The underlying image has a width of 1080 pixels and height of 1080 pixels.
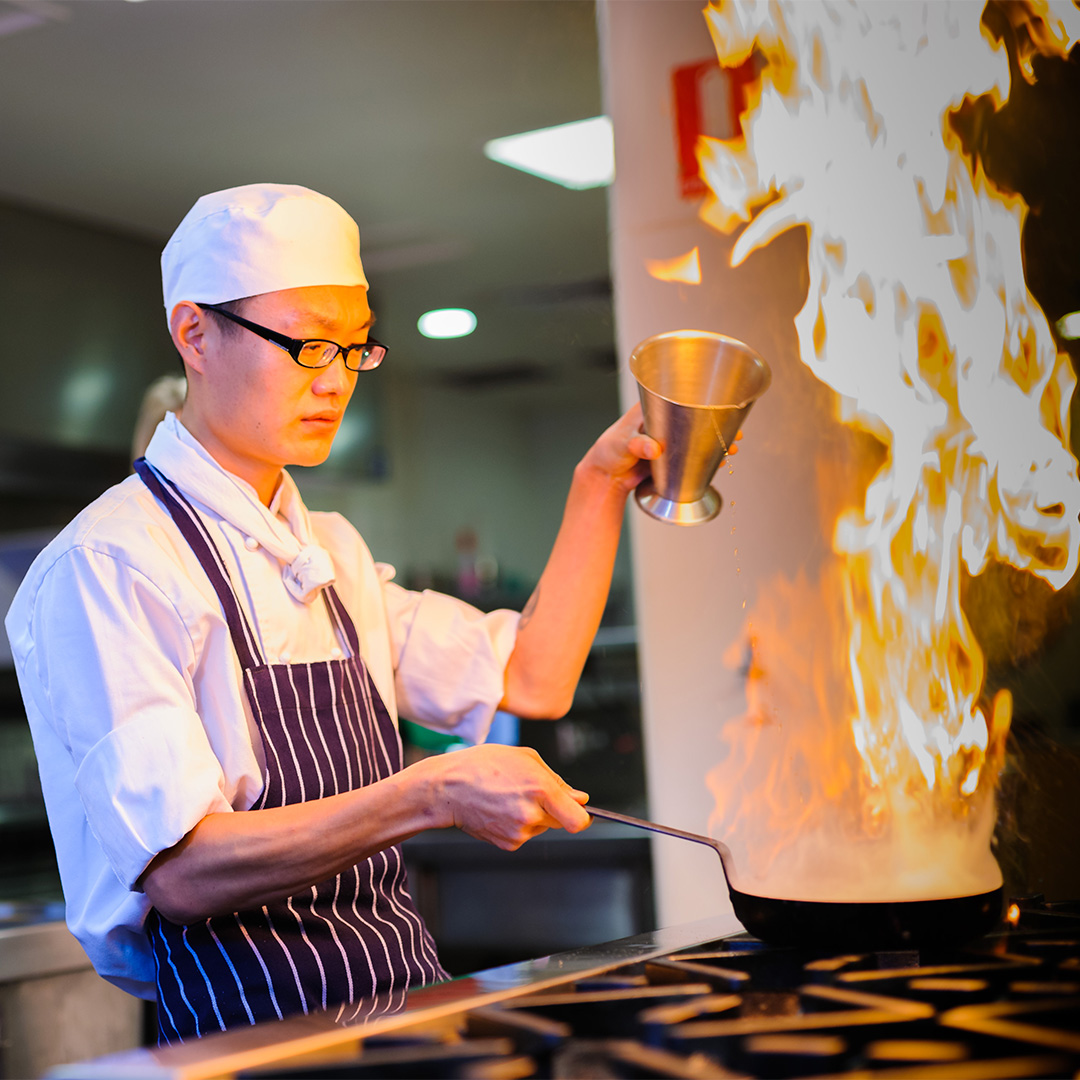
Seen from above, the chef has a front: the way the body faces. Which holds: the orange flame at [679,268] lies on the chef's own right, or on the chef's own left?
on the chef's own left

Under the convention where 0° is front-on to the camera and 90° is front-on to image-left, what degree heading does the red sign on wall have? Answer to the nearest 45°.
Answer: approximately 0°

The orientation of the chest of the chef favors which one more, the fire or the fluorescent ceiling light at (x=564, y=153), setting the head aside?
the fire
